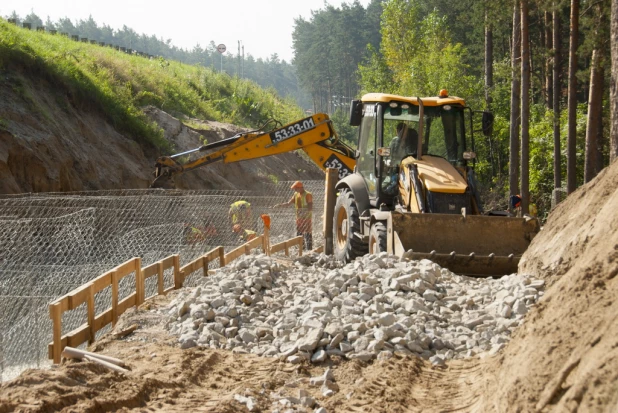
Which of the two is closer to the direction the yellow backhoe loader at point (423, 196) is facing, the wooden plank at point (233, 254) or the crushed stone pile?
the crushed stone pile

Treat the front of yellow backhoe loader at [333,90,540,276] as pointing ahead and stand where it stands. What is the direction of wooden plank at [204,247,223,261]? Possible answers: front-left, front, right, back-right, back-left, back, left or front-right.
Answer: back-right

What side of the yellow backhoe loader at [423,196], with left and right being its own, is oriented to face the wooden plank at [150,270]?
right

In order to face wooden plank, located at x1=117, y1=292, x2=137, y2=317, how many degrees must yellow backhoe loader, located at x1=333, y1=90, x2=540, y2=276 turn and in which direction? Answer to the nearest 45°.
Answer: approximately 90° to its right

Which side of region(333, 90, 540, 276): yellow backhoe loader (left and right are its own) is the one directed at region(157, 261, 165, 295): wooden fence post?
right

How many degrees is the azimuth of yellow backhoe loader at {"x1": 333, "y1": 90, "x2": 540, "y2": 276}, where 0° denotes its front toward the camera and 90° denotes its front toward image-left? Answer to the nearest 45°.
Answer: approximately 315°

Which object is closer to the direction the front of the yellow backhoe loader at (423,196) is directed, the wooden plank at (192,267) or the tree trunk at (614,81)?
the tree trunk

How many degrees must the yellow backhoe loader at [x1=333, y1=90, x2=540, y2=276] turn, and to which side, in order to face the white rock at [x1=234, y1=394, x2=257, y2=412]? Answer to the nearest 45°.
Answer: approximately 45° to its right

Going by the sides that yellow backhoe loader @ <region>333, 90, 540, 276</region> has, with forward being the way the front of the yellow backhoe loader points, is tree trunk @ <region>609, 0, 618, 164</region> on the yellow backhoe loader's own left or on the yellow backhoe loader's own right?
on the yellow backhoe loader's own left

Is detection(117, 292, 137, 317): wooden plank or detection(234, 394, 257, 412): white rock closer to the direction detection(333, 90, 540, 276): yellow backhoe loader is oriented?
the white rock

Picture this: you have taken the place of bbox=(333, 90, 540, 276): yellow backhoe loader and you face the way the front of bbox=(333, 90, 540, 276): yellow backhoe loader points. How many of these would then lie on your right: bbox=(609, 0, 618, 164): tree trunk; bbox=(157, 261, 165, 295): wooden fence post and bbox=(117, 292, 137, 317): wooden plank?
2

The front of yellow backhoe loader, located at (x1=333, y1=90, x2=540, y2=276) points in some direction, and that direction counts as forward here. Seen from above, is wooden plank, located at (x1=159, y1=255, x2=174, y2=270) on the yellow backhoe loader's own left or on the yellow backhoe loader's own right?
on the yellow backhoe loader's own right

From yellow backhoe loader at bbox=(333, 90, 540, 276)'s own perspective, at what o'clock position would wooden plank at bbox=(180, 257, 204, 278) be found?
The wooden plank is roughly at 4 o'clock from the yellow backhoe loader.

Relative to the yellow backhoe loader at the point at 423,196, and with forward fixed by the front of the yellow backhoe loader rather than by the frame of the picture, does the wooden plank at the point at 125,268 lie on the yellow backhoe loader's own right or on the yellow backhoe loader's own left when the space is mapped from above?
on the yellow backhoe loader's own right
